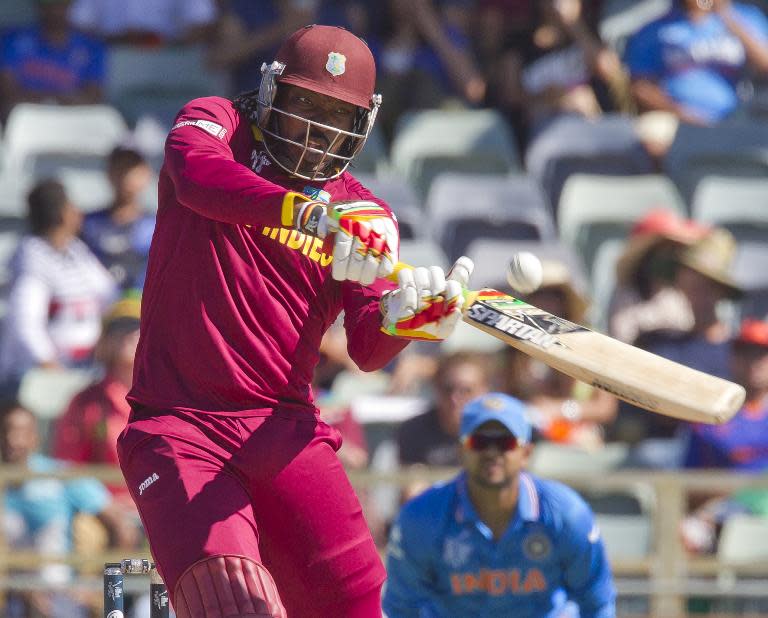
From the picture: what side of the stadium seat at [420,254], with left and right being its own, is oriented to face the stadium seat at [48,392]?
right

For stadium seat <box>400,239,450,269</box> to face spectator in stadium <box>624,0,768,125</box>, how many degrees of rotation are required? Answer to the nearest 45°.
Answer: approximately 135° to its left

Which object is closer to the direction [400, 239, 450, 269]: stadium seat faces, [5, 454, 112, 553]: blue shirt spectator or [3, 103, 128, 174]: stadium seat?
the blue shirt spectator

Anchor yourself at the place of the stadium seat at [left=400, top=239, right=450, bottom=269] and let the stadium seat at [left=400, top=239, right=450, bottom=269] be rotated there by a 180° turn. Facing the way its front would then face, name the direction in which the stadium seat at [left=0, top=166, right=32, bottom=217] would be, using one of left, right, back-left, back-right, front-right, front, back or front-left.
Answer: left

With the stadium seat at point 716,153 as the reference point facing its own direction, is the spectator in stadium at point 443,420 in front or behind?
in front

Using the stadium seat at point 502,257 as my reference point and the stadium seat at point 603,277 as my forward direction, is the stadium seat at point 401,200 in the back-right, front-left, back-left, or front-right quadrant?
back-left

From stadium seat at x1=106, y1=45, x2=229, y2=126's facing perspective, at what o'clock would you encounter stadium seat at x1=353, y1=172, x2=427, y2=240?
stadium seat at x1=353, y1=172, x2=427, y2=240 is roughly at 10 o'clock from stadium seat at x1=106, y1=45, x2=229, y2=126.
